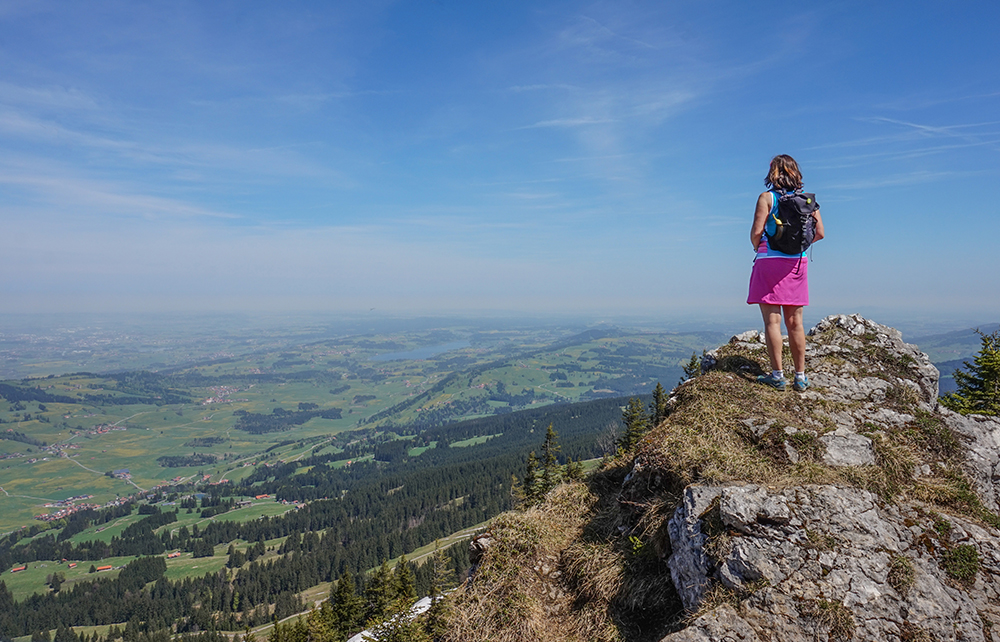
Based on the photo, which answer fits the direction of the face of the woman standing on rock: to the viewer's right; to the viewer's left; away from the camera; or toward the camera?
away from the camera

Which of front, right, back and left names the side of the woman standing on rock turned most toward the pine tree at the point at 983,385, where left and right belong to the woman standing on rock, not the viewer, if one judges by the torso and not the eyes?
right

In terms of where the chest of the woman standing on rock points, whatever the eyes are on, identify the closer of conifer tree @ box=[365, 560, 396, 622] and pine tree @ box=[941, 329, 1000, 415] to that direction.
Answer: the conifer tree

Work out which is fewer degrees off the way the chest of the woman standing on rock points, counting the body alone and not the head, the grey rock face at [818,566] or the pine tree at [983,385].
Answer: the pine tree

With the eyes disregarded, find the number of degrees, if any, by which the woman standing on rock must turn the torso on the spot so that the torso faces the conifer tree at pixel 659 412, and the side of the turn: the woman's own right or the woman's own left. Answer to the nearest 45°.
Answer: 0° — they already face it

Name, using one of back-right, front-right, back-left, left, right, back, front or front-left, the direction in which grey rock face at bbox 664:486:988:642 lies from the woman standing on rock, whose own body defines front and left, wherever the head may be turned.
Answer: back-left

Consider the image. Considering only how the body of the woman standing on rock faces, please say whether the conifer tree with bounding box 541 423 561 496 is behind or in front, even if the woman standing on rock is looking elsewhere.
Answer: in front

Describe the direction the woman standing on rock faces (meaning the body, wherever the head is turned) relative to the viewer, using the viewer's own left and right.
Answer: facing away from the viewer and to the left of the viewer

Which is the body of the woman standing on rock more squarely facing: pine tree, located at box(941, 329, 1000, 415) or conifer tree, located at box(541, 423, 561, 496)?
the conifer tree
